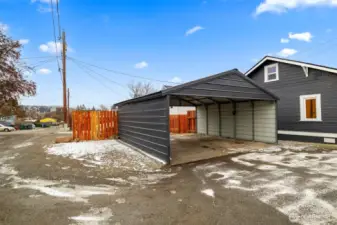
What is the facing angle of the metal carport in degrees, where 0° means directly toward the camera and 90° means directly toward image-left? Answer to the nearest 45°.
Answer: approximately 315°

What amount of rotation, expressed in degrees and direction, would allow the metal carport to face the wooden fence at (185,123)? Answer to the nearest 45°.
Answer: approximately 135° to its left

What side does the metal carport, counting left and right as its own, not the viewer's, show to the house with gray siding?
left

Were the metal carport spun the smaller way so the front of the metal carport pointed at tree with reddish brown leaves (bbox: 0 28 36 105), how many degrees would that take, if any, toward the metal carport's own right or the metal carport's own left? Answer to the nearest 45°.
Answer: approximately 135° to the metal carport's own right

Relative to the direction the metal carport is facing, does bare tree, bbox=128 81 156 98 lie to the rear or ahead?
to the rear

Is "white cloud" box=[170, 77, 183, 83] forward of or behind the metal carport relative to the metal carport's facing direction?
behind

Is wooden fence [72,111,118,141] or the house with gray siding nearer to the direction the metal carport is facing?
the house with gray siding
